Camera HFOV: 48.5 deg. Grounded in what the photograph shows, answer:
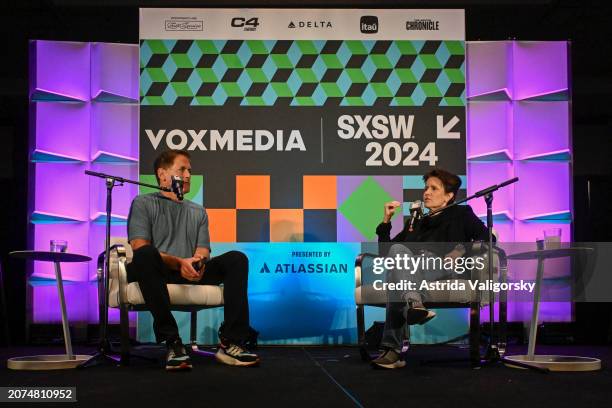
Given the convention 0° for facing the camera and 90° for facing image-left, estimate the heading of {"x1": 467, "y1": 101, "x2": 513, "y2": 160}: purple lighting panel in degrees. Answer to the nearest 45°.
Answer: approximately 0°

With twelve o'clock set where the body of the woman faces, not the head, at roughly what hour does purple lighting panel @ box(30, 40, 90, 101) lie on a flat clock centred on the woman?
The purple lighting panel is roughly at 2 o'clock from the woman.

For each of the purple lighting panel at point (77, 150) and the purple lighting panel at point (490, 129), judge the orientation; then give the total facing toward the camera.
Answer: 2

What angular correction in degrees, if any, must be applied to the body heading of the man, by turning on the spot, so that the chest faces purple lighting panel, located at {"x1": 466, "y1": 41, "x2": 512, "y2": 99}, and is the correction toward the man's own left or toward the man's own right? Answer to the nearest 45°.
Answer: approximately 90° to the man's own left

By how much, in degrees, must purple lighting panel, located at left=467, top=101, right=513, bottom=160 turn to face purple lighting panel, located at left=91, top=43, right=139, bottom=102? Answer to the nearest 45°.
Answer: approximately 90° to its right

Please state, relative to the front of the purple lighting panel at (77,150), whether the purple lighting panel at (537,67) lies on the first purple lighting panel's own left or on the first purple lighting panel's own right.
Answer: on the first purple lighting panel's own left

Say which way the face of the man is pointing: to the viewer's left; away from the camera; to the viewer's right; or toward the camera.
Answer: to the viewer's right

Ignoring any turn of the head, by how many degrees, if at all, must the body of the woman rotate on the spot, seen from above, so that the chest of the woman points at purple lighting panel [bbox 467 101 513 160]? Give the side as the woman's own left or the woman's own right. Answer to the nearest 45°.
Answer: approximately 135° to the woman's own right

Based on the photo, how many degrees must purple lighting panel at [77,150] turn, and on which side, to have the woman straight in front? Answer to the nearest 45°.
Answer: approximately 45° to its left

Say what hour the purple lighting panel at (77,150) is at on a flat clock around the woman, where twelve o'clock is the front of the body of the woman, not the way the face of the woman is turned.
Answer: The purple lighting panel is roughly at 2 o'clock from the woman.

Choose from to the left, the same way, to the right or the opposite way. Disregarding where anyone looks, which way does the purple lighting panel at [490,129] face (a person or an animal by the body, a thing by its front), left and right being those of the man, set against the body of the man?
to the right
